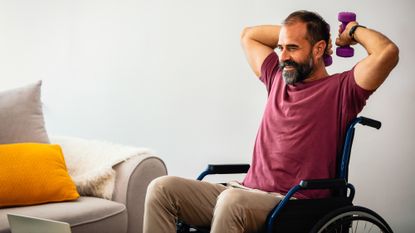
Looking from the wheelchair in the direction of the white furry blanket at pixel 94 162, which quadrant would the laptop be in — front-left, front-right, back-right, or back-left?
front-left

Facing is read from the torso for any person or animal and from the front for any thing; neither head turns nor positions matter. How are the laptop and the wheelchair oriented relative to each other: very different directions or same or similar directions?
very different directions

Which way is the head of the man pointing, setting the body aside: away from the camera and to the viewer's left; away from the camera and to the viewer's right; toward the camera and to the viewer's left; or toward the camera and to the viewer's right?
toward the camera and to the viewer's left

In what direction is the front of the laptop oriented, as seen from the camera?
facing away from the viewer and to the right of the viewer

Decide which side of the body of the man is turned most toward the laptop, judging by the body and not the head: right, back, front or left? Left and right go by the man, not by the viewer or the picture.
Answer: front

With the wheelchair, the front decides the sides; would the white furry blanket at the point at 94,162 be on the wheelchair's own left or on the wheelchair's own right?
on the wheelchair's own right

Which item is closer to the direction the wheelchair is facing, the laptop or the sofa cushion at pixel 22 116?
the laptop

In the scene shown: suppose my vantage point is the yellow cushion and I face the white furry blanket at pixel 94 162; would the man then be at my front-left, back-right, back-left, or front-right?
front-right

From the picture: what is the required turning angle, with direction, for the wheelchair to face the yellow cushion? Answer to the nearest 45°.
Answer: approximately 45° to its right

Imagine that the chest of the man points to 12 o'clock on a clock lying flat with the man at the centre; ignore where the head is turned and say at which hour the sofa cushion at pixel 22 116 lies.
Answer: The sofa cushion is roughly at 2 o'clock from the man.

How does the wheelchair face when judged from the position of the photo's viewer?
facing the viewer and to the left of the viewer
